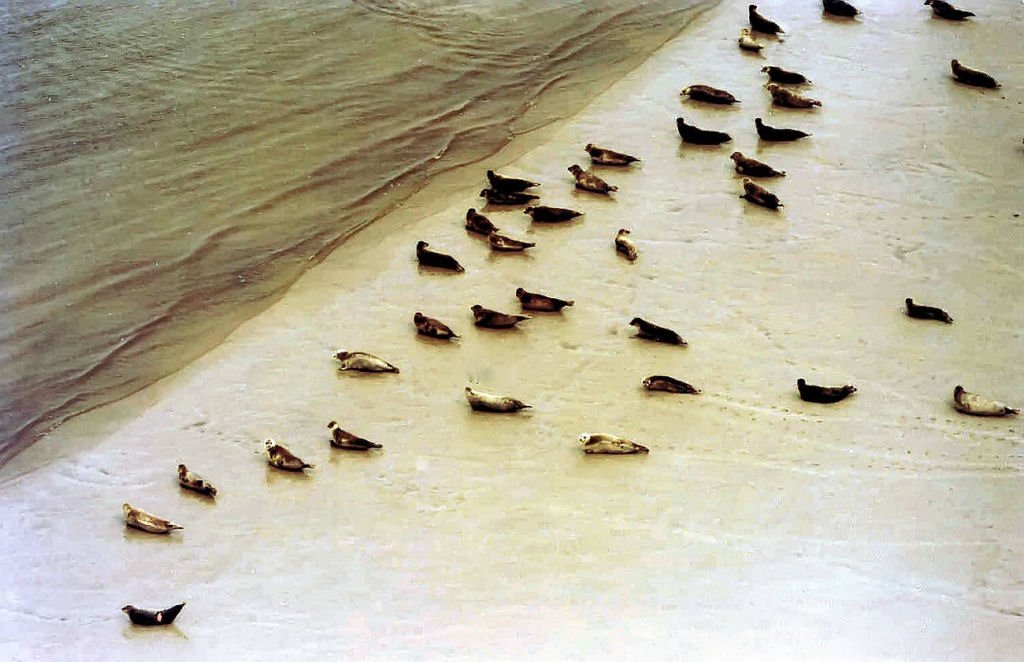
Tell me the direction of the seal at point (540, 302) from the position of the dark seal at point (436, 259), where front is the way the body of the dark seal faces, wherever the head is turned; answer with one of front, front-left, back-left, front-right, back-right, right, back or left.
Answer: back-left

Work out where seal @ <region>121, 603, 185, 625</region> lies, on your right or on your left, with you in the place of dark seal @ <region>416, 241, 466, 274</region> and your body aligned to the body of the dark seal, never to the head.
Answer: on your left

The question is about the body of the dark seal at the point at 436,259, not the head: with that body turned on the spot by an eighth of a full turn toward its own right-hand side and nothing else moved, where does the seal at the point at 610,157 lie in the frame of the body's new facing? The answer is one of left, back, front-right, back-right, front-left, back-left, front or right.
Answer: right

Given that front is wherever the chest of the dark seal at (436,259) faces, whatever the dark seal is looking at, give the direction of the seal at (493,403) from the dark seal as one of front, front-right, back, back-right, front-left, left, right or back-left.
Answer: left

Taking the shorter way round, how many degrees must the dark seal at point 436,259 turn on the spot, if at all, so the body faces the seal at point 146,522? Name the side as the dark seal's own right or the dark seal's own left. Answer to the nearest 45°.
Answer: approximately 45° to the dark seal's own left

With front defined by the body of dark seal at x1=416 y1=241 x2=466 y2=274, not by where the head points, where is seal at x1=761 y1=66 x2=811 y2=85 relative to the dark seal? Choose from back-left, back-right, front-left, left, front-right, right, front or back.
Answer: back-right

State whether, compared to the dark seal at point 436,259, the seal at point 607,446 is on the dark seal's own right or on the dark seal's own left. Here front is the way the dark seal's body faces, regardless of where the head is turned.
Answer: on the dark seal's own left

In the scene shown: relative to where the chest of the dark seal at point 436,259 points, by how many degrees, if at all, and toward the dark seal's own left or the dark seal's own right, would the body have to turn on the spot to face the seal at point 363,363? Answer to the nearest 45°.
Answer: approximately 90° to the dark seal's own left

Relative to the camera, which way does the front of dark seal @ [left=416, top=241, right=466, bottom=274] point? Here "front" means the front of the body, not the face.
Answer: to the viewer's left

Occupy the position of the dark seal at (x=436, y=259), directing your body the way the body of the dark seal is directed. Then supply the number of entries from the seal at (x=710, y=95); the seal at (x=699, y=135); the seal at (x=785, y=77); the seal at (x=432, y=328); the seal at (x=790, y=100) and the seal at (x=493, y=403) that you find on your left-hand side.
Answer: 2

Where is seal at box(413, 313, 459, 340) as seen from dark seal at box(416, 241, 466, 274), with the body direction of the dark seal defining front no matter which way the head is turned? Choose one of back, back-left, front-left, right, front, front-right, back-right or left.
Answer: left
